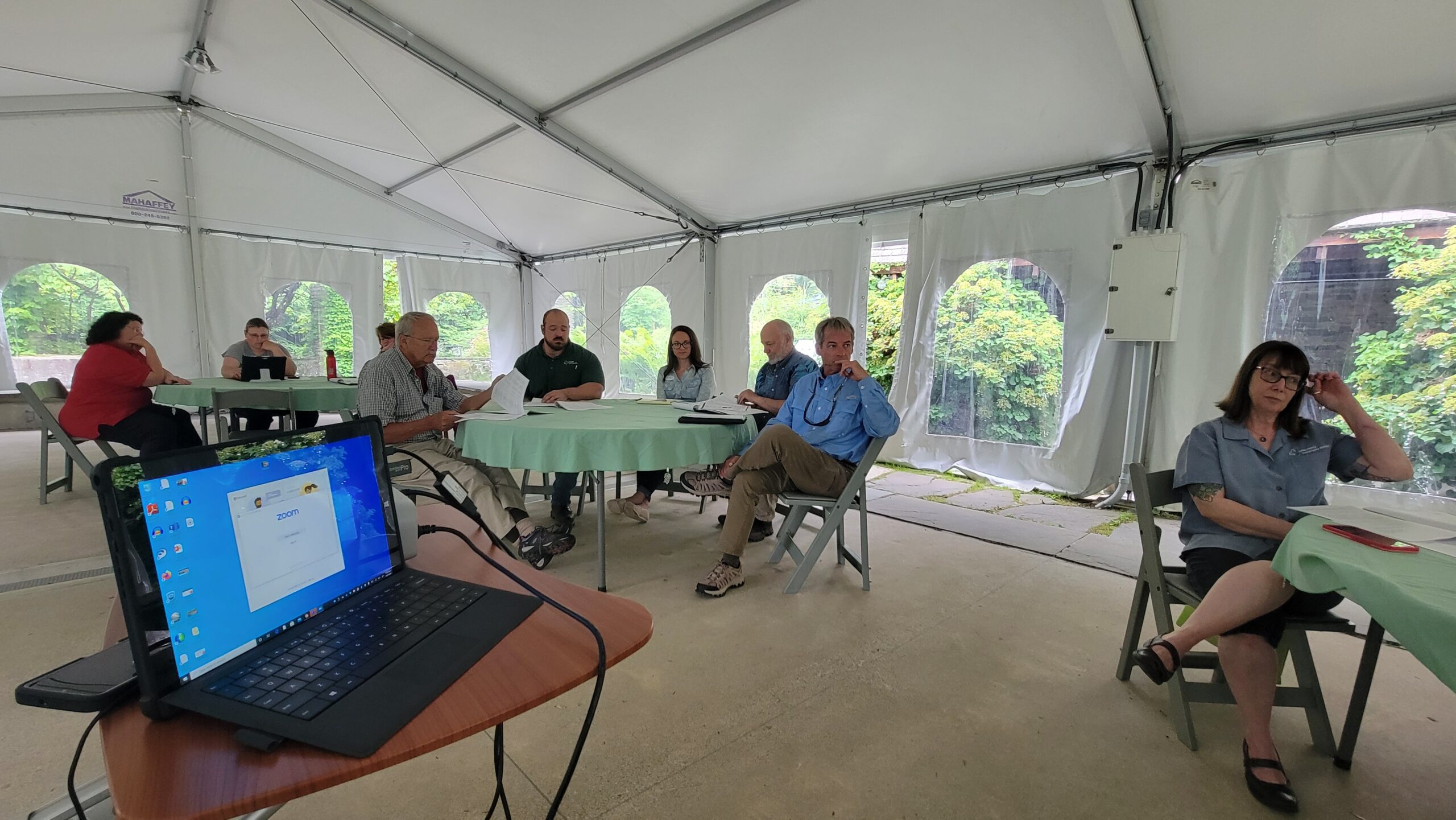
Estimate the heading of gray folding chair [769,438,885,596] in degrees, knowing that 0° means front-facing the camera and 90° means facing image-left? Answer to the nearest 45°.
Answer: approximately 90°

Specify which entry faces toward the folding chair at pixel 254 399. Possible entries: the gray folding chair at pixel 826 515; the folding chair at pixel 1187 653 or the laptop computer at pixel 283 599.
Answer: the gray folding chair

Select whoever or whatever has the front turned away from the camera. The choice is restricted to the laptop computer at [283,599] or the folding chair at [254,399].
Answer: the folding chair

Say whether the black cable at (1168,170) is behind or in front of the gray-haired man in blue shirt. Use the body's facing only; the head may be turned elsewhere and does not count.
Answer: behind

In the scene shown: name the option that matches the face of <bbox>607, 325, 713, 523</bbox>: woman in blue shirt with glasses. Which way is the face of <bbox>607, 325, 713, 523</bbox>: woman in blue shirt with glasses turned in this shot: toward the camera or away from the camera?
toward the camera

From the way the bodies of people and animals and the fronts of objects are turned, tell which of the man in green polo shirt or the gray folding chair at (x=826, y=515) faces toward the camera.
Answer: the man in green polo shirt

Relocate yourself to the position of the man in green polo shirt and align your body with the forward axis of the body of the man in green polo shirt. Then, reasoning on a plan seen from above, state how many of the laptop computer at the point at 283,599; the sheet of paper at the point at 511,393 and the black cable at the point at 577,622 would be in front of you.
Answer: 3

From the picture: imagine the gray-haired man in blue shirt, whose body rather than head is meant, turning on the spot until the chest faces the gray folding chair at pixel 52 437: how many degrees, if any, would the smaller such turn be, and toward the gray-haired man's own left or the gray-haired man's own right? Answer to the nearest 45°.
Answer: approximately 45° to the gray-haired man's own right

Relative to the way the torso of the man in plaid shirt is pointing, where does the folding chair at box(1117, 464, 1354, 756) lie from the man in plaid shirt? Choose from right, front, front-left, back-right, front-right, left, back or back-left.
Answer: front

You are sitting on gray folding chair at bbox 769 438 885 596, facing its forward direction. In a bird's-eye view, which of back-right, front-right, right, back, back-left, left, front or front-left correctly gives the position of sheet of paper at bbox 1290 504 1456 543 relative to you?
back-left

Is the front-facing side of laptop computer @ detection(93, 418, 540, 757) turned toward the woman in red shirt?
no

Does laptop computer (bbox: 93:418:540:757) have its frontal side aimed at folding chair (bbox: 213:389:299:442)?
no

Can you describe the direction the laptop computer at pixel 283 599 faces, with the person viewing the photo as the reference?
facing the viewer and to the right of the viewer

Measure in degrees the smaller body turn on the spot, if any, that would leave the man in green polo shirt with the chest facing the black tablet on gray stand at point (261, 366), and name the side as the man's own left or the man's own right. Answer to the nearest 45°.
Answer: approximately 135° to the man's own right

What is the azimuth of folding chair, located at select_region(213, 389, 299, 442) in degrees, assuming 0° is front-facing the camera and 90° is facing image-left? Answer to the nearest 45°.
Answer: approximately 180°

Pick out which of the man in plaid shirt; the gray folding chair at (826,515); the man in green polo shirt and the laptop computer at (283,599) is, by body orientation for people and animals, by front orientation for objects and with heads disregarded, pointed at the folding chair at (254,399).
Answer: the gray folding chair

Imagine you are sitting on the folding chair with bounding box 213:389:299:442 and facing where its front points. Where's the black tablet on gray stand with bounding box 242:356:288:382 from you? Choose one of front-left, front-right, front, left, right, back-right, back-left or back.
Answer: front

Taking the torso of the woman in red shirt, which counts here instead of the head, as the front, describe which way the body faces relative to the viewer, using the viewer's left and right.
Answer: facing to the right of the viewer
